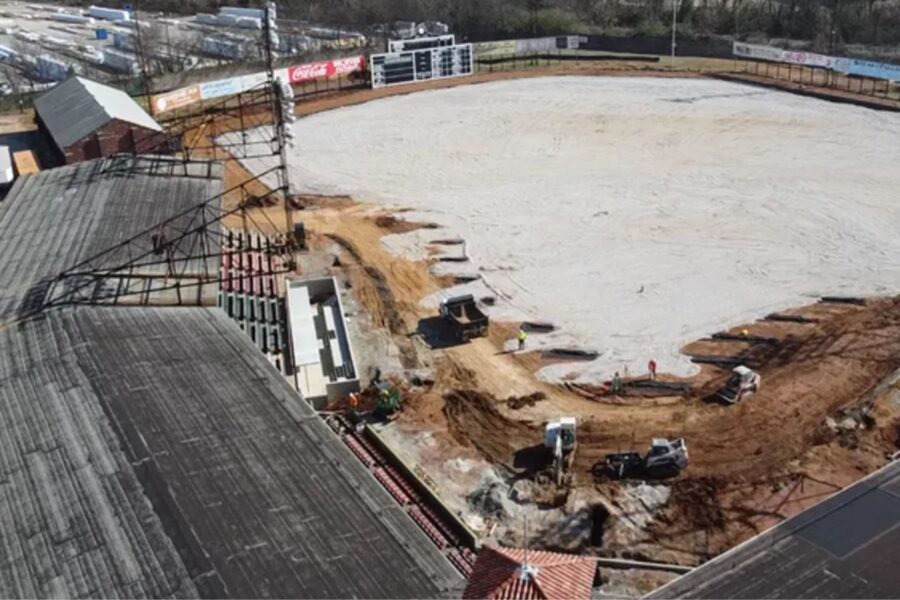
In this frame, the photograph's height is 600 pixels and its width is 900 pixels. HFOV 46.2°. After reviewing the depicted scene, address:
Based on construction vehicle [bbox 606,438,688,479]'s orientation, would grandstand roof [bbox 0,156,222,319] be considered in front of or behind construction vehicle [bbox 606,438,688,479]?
in front

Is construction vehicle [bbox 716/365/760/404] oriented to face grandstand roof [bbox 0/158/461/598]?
yes

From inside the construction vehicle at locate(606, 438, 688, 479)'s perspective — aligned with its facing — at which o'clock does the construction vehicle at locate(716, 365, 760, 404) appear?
the construction vehicle at locate(716, 365, 760, 404) is roughly at 4 o'clock from the construction vehicle at locate(606, 438, 688, 479).

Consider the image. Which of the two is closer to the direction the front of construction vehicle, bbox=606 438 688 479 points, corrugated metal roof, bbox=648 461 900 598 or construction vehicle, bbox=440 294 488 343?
the construction vehicle

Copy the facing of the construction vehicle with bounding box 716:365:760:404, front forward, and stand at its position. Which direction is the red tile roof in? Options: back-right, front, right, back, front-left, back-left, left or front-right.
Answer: front-left

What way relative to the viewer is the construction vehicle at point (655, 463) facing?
to the viewer's left

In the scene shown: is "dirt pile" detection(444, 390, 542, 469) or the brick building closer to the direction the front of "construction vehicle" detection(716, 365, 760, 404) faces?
the dirt pile

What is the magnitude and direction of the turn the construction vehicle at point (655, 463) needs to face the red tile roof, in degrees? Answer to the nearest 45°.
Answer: approximately 90° to its left

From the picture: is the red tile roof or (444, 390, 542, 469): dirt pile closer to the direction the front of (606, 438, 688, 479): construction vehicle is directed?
the dirt pile

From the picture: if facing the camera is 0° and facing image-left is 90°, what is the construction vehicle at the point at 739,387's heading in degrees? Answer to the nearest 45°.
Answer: approximately 45°

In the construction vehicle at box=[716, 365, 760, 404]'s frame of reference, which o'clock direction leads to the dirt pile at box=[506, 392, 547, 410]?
The dirt pile is roughly at 1 o'clock from the construction vehicle.

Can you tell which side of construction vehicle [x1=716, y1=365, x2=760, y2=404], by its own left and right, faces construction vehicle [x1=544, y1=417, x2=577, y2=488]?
front

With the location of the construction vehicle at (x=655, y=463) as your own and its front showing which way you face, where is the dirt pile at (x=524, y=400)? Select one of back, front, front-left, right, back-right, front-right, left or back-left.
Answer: front-right

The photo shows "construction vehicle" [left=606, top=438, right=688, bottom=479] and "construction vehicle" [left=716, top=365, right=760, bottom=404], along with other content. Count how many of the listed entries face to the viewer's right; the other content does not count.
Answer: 0

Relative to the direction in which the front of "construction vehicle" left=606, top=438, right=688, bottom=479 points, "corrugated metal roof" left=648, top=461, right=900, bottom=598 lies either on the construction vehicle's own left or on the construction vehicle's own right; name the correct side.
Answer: on the construction vehicle's own left
